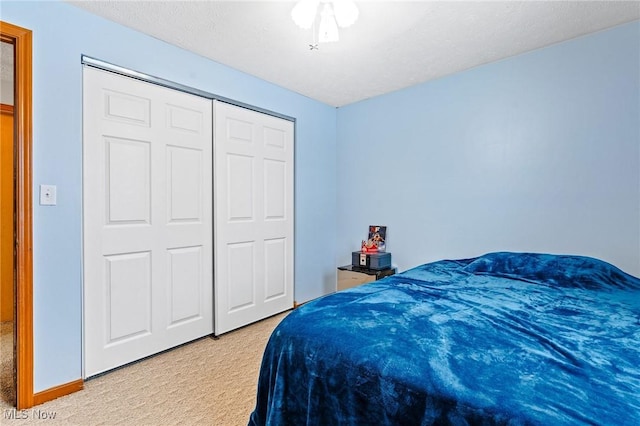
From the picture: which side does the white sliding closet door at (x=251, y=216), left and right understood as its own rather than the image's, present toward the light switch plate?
right

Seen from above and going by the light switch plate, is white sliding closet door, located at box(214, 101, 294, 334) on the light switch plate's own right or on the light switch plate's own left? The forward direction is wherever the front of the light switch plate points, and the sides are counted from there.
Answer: on the light switch plate's own left

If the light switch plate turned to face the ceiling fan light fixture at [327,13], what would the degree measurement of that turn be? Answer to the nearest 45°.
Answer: approximately 45° to its left

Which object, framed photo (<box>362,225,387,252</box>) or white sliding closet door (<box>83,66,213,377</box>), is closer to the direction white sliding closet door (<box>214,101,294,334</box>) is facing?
the framed photo

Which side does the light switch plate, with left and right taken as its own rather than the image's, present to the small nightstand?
left

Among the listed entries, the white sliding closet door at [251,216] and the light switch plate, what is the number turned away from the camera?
0

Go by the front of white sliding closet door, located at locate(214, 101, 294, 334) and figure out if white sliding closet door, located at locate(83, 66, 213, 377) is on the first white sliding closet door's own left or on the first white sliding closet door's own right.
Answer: on the first white sliding closet door's own right

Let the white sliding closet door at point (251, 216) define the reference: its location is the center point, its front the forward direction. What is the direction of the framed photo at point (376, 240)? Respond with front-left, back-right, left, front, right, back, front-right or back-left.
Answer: front-left

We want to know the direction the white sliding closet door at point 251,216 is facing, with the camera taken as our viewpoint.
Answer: facing the viewer and to the right of the viewer

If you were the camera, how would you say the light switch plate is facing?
facing the viewer

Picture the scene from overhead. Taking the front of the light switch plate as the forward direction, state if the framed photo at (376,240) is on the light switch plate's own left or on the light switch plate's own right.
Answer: on the light switch plate's own left

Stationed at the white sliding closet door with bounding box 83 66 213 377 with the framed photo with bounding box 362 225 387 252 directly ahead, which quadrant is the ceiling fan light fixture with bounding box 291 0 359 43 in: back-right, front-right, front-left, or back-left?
front-right

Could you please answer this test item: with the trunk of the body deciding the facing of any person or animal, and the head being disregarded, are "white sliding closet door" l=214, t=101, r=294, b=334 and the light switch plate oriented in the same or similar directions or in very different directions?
same or similar directions
